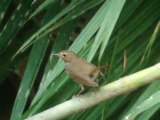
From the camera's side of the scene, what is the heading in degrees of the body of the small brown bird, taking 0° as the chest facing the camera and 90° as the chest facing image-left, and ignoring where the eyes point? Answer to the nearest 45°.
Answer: approximately 90°
